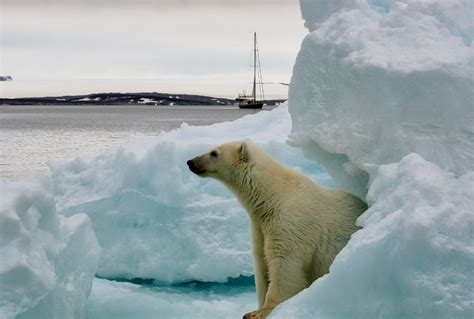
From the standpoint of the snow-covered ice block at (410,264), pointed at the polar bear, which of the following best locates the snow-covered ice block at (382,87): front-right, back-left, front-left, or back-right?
front-right

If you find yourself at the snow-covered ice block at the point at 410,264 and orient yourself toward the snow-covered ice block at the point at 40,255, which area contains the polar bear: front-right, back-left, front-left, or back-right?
front-right

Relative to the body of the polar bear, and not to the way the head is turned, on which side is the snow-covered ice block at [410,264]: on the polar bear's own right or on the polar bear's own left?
on the polar bear's own left

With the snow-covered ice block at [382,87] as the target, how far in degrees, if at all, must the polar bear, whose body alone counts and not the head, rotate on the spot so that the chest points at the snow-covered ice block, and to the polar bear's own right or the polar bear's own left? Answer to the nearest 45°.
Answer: approximately 135° to the polar bear's own right

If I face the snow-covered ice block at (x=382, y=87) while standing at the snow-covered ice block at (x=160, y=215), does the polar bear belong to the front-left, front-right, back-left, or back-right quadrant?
front-right

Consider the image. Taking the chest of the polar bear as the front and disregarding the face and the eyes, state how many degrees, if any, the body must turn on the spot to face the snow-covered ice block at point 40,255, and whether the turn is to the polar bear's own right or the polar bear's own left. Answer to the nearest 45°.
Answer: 0° — it already faces it

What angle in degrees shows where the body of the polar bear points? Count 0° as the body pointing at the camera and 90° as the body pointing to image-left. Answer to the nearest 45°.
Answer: approximately 90°

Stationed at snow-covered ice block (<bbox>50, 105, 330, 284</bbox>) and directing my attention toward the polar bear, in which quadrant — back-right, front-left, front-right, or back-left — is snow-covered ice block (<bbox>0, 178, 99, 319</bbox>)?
front-right
